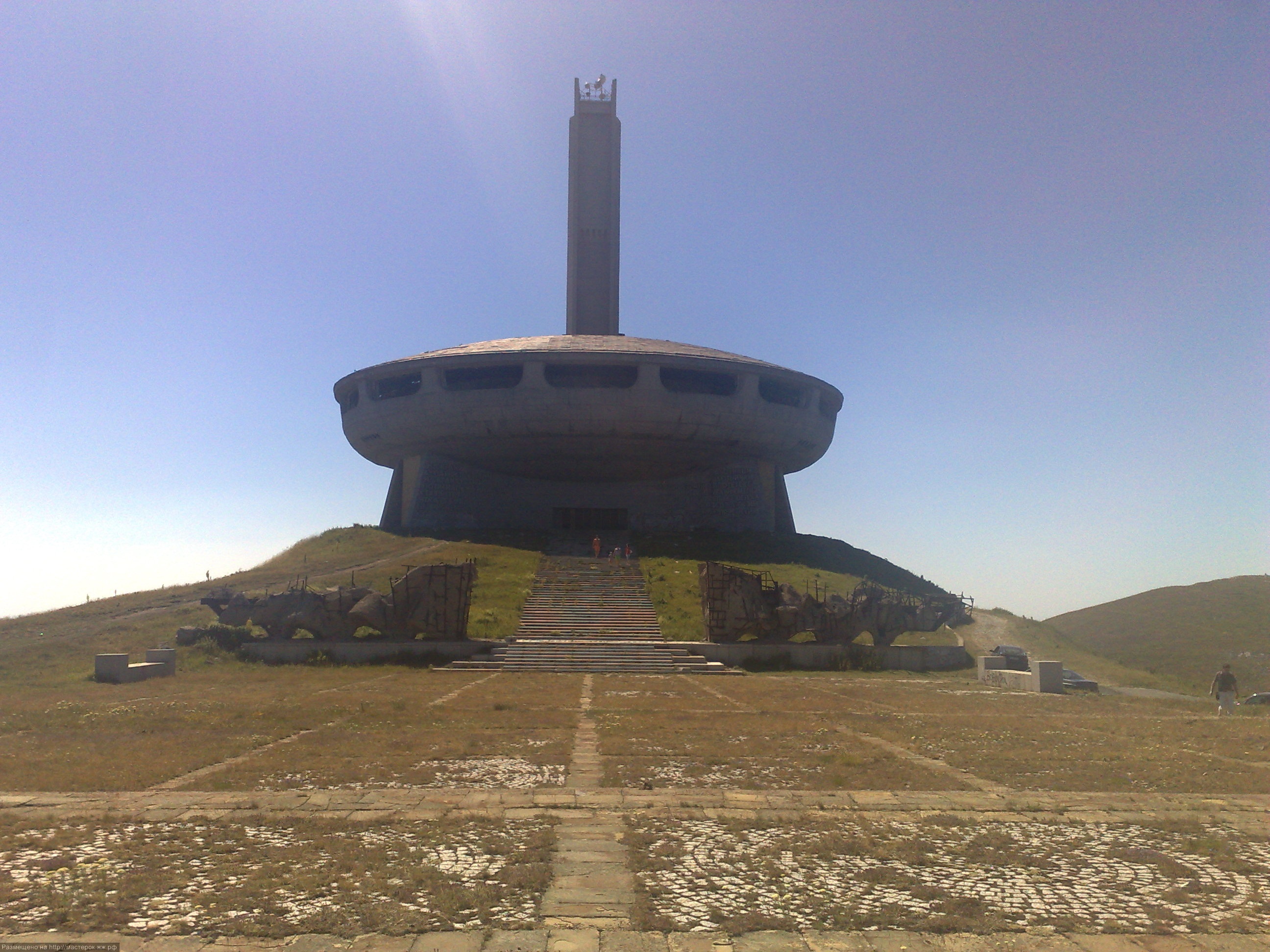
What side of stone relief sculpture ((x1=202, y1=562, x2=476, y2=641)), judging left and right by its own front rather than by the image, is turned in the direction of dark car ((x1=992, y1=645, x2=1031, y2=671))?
left

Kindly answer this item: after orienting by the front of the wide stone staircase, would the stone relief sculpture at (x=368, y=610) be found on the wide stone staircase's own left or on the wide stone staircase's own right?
on the wide stone staircase's own right

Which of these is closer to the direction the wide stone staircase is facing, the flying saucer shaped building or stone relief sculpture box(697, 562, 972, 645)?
the stone relief sculpture

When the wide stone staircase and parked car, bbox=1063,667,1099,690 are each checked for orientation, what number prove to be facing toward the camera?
1

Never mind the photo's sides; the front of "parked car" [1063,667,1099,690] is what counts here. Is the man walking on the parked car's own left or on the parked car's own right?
on the parked car's own right

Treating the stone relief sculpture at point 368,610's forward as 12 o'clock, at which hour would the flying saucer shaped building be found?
The flying saucer shaped building is roughly at 7 o'clock from the stone relief sculpture.

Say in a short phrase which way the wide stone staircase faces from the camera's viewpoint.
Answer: facing the viewer
